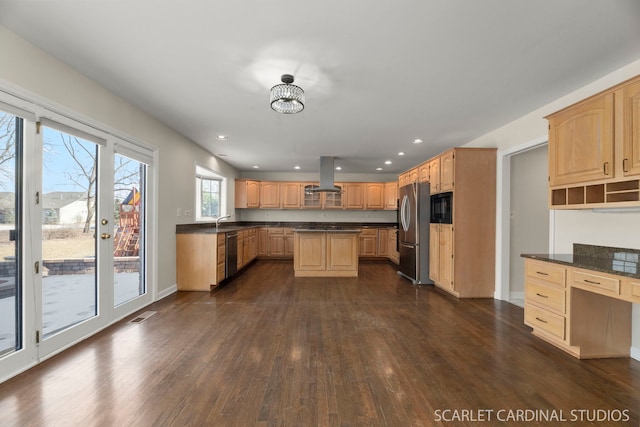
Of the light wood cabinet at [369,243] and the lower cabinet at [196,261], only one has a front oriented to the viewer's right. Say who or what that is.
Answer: the lower cabinet

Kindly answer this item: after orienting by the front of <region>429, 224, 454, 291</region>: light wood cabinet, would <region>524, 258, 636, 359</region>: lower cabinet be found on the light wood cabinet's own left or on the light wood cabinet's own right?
on the light wood cabinet's own left

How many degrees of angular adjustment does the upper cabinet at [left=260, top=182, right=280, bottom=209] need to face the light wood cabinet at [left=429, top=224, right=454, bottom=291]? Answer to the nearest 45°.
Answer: approximately 45° to its left

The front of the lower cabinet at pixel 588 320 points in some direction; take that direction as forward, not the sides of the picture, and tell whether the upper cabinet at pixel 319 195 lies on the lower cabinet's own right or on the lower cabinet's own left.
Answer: on the lower cabinet's own right

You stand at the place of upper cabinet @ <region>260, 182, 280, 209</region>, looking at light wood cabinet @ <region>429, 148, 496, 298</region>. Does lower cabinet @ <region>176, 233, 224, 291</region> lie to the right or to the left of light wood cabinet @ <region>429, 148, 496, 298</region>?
right

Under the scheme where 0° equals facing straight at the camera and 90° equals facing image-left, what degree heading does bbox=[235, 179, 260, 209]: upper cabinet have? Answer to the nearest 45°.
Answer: approximately 315°

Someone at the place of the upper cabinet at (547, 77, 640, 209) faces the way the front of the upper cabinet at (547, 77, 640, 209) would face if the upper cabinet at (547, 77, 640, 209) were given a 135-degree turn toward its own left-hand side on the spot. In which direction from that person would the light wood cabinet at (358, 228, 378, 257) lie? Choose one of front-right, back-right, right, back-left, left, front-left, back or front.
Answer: back-left

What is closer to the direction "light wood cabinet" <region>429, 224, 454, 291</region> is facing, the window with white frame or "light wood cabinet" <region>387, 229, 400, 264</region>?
the window with white frame

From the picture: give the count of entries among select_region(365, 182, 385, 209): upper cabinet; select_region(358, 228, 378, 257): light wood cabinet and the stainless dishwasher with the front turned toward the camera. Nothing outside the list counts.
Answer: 2
